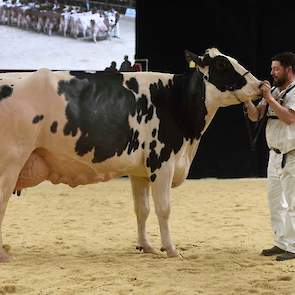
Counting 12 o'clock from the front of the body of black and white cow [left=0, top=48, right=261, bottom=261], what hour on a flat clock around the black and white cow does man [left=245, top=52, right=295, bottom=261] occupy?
The man is roughly at 12 o'clock from the black and white cow.

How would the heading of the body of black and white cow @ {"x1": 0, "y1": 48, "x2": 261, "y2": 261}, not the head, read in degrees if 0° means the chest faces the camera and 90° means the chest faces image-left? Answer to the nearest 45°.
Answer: approximately 270°

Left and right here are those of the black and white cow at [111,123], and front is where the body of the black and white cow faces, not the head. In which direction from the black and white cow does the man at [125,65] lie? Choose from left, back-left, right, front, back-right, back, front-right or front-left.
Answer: left
